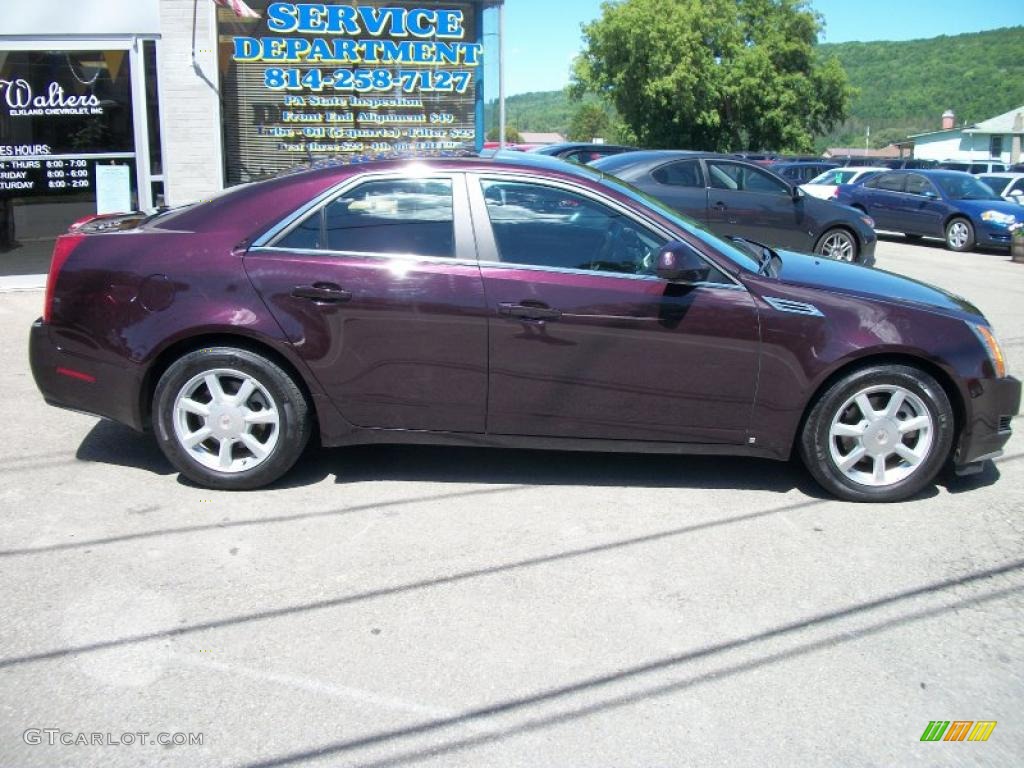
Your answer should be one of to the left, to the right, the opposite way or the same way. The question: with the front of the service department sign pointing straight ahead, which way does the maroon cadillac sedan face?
to the left

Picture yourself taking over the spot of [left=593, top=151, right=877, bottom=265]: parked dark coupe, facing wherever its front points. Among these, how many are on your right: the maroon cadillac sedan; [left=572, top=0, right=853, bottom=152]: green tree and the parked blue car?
1

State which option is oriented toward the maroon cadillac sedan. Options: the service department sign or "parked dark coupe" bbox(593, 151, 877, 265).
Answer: the service department sign

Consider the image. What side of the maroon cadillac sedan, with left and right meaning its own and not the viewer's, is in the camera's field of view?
right

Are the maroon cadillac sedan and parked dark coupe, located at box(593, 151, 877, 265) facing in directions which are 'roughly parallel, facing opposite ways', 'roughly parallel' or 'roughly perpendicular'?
roughly parallel

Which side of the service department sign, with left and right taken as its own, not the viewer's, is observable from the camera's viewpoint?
front

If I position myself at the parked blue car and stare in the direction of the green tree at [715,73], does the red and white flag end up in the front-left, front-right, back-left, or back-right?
back-left

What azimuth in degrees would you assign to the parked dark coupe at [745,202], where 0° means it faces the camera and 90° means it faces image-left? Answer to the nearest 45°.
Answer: approximately 270°

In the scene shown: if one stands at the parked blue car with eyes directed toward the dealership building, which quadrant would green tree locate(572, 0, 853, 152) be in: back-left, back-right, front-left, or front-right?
back-right

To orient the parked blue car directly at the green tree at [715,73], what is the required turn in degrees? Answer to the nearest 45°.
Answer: approximately 135° to its left

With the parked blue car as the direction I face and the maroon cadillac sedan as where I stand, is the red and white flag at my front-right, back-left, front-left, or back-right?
front-left

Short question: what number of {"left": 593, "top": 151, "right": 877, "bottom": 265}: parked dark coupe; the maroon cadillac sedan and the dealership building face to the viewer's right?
2

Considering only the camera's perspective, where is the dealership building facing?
facing the viewer

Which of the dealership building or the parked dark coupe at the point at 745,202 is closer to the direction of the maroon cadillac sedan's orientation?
the parked dark coupe
